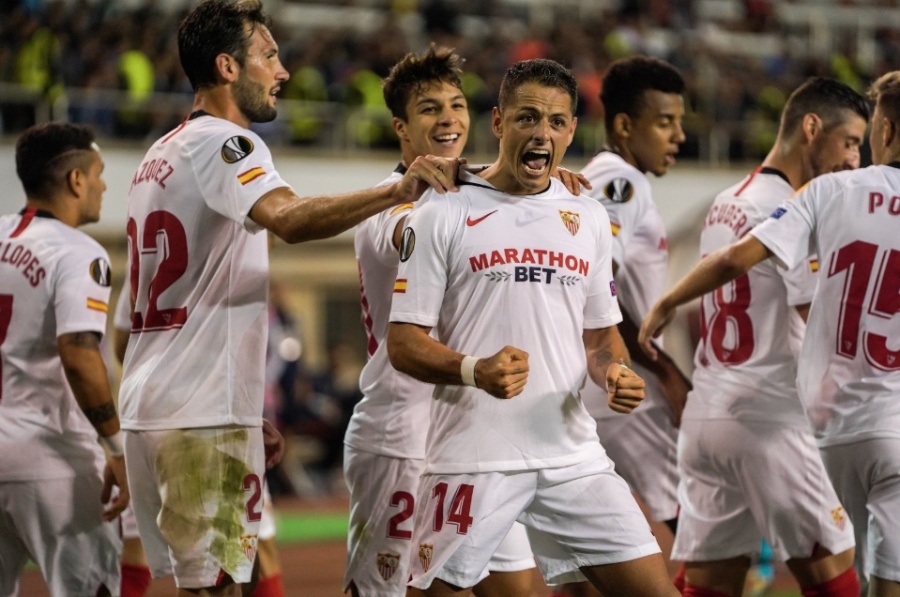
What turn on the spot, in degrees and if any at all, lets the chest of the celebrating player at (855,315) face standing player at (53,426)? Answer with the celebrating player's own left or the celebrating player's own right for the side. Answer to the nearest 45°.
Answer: approximately 90° to the celebrating player's own left

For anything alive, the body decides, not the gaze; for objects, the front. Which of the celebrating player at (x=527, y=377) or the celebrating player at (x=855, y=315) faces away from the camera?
the celebrating player at (x=855, y=315)

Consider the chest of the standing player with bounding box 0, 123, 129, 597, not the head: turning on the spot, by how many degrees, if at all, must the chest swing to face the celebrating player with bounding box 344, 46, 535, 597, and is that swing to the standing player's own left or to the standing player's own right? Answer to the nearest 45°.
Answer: approximately 90° to the standing player's own right

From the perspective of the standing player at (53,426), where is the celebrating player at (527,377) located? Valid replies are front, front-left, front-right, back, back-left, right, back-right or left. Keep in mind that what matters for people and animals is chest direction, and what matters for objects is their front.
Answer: right

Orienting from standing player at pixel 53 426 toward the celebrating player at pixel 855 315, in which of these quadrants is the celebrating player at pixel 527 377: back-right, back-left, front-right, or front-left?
front-right

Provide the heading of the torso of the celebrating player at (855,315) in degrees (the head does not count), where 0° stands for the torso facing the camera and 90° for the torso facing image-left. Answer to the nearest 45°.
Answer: approximately 180°

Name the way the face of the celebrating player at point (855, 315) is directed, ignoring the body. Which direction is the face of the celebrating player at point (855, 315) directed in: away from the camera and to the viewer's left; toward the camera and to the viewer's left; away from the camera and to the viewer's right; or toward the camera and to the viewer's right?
away from the camera and to the viewer's left

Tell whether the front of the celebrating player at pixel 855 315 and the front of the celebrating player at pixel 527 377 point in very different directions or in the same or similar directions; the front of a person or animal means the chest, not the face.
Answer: very different directions

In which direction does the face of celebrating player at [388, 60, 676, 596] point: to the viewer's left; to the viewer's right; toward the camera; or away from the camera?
toward the camera

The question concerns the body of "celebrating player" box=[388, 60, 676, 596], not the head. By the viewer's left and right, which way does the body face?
facing the viewer

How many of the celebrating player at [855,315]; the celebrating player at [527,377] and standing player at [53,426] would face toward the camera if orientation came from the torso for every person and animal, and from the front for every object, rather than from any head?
1

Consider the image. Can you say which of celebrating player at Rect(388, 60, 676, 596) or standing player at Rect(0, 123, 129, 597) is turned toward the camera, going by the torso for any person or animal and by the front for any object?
celebrating player at Rect(388, 60, 676, 596)

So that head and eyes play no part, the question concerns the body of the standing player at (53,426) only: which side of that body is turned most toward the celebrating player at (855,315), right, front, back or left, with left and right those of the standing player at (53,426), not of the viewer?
right
